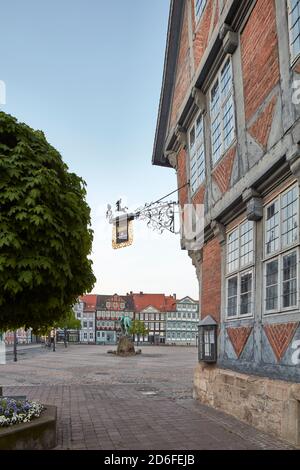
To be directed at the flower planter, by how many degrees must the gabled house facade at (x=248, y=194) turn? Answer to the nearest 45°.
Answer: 0° — it already faces it

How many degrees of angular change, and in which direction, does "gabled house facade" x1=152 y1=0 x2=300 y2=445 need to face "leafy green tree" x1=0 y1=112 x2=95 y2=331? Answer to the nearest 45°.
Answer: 0° — it already faces it

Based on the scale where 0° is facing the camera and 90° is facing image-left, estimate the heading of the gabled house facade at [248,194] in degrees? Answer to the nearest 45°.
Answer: approximately 45°
